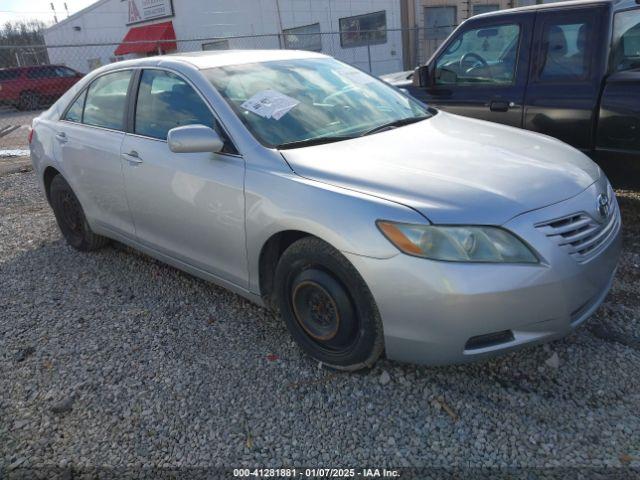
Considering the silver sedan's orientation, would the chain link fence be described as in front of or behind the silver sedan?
behind

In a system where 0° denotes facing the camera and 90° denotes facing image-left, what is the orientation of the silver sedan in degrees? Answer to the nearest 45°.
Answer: approximately 315°

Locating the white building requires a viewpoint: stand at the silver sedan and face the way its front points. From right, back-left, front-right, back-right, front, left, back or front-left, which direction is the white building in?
back-left
